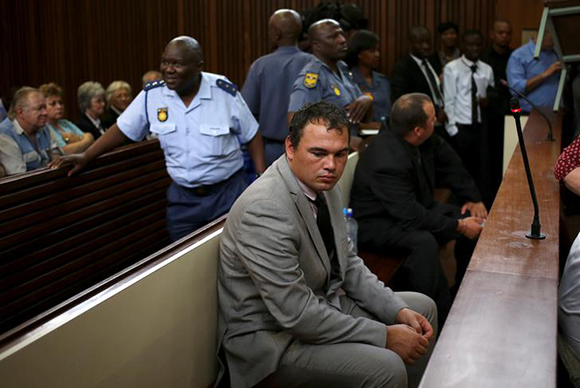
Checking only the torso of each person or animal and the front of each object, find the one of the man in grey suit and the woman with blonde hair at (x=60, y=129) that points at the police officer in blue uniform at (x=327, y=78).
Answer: the woman with blonde hair

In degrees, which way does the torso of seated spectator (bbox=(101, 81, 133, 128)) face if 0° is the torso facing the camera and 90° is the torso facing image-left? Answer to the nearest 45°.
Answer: approximately 315°

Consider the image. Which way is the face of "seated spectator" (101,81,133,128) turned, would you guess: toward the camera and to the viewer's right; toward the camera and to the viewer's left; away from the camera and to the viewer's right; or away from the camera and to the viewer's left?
toward the camera and to the viewer's right

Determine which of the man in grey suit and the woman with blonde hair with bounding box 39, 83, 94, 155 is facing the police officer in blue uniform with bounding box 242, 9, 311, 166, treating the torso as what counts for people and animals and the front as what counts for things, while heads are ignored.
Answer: the woman with blonde hair
